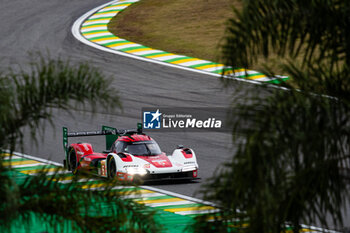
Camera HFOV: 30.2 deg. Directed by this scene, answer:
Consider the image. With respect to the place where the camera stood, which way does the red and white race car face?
facing the viewer and to the right of the viewer

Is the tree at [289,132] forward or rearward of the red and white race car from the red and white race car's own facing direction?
forward

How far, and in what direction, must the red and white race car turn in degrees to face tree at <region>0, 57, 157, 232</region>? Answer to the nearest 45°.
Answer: approximately 45° to its right

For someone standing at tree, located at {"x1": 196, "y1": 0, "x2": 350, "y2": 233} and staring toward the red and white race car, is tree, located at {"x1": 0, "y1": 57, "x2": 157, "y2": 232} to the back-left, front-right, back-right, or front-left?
front-left
